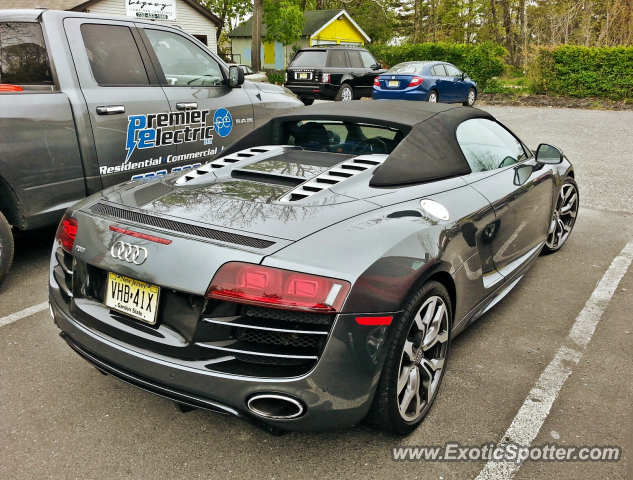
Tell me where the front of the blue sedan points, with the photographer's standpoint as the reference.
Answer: facing away from the viewer and to the right of the viewer

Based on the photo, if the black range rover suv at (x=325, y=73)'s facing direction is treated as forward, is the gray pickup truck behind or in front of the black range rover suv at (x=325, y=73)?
behind

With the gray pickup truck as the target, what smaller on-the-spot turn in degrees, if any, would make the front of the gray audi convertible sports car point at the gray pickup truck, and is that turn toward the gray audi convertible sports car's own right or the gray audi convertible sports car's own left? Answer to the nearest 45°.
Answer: approximately 90° to the gray audi convertible sports car's own left

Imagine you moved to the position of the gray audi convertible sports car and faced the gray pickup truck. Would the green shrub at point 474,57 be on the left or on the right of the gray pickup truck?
right

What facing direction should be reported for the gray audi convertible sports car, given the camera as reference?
facing away from the viewer and to the right of the viewer

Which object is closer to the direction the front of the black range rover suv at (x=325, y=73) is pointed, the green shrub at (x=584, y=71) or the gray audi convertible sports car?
the green shrub

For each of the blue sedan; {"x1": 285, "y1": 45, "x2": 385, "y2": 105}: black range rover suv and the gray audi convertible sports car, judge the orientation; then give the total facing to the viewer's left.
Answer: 0

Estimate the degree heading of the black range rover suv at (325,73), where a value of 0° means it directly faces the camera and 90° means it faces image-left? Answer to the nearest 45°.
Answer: approximately 225°

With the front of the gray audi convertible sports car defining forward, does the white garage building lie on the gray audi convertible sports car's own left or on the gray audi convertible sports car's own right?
on the gray audi convertible sports car's own left

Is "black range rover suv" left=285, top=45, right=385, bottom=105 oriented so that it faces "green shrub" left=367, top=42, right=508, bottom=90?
yes

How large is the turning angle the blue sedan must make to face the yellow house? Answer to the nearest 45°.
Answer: approximately 45° to its left

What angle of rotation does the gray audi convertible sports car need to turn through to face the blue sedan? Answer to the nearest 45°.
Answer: approximately 45° to its left

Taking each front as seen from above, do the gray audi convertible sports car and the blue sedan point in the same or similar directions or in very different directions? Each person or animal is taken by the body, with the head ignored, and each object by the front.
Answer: same or similar directions

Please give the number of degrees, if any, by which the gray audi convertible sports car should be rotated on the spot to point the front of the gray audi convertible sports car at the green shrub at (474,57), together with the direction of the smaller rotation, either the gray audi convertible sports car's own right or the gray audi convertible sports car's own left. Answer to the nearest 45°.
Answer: approximately 45° to the gray audi convertible sports car's own left
